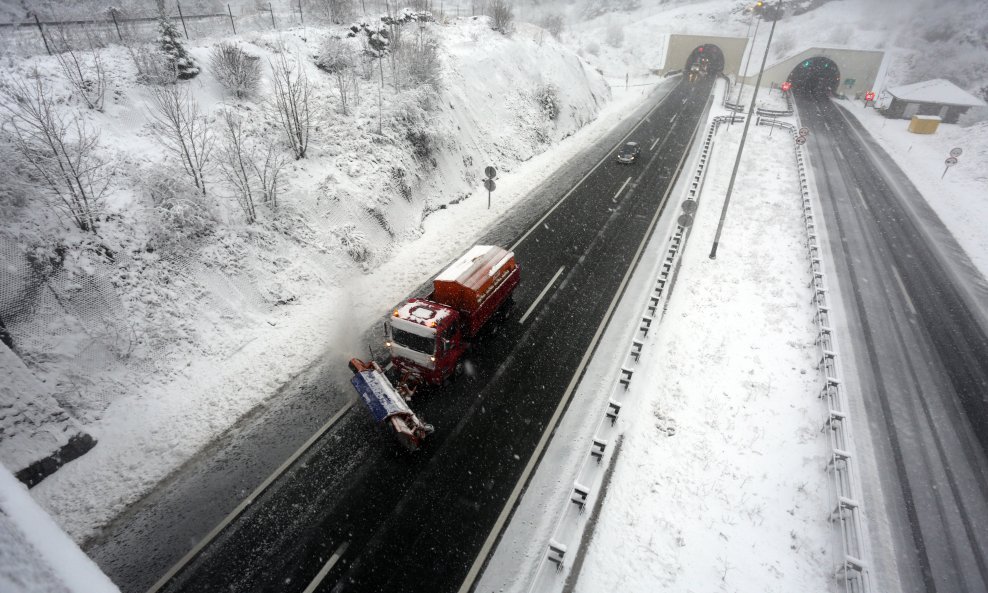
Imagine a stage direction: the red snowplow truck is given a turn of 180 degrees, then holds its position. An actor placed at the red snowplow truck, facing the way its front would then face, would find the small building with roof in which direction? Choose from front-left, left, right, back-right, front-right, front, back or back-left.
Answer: front

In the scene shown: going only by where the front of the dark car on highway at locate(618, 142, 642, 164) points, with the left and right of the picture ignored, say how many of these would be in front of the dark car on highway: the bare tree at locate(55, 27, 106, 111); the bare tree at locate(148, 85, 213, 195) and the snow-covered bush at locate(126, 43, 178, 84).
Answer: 3

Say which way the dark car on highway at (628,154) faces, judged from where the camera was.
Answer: facing the viewer and to the left of the viewer

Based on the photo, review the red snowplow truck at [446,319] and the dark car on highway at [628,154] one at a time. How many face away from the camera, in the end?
0

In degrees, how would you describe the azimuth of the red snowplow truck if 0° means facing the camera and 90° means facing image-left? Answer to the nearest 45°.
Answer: approximately 45°

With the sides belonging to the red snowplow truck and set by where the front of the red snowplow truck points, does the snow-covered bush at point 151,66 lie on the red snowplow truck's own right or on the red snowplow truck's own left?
on the red snowplow truck's own right

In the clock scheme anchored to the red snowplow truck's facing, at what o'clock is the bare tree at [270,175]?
The bare tree is roughly at 3 o'clock from the red snowplow truck.

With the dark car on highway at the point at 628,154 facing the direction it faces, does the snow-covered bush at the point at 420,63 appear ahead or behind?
ahead

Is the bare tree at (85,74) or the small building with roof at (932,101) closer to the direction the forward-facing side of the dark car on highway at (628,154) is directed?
the bare tree

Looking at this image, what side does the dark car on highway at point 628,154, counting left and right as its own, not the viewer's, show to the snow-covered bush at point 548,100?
right

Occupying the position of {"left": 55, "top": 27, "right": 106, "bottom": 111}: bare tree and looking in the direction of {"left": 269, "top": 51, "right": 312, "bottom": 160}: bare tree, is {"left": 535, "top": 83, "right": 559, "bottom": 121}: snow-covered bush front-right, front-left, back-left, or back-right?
front-left

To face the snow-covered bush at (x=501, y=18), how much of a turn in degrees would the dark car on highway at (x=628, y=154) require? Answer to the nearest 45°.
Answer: approximately 90° to its right

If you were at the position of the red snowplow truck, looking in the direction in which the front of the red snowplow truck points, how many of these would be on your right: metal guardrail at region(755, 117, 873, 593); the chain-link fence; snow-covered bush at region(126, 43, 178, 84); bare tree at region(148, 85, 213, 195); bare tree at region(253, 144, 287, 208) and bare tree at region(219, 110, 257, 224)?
5
